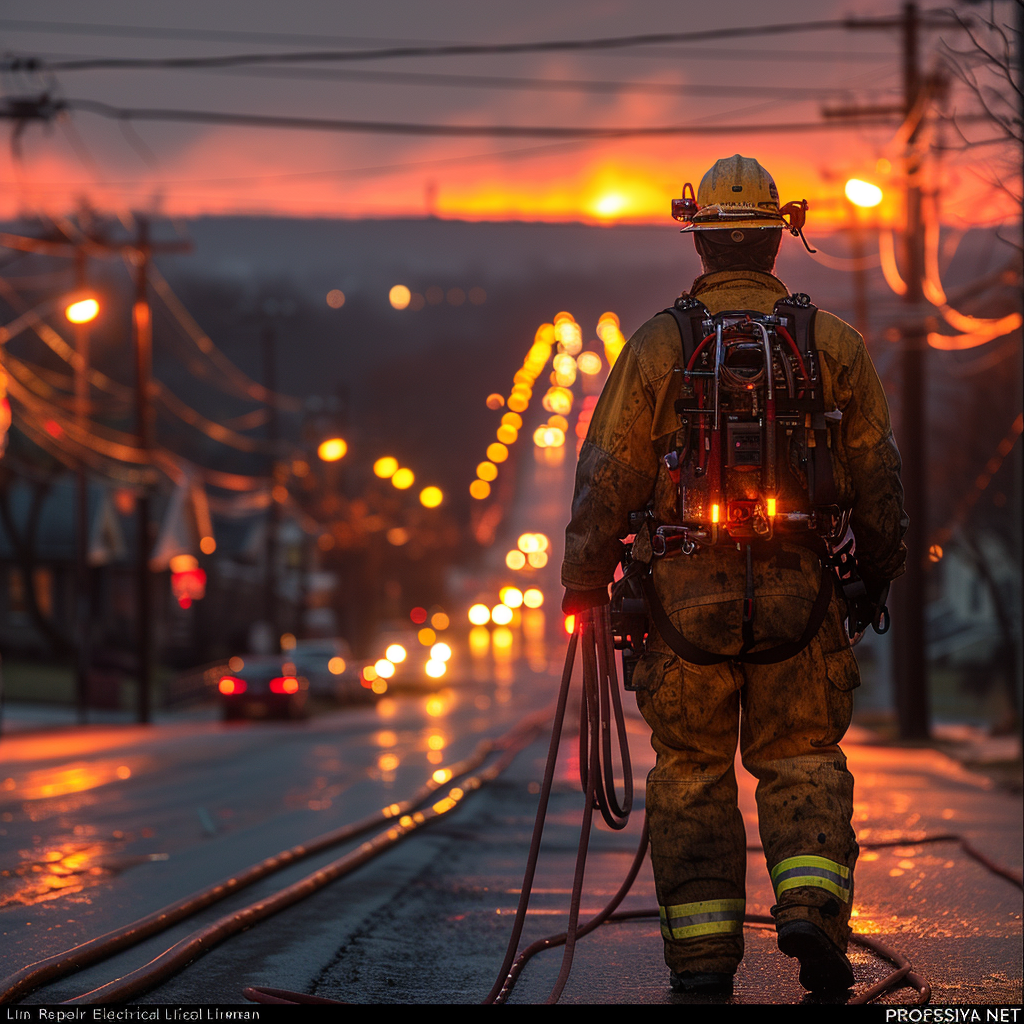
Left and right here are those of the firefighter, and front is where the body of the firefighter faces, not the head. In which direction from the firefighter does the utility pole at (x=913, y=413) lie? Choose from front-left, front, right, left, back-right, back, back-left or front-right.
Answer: front

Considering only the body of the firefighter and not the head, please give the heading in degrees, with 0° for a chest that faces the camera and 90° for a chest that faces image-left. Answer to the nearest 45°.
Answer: approximately 180°

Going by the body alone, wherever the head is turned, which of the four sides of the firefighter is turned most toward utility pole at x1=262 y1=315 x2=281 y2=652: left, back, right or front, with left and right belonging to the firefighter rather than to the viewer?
front

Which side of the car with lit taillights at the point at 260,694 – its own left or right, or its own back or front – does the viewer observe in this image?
back

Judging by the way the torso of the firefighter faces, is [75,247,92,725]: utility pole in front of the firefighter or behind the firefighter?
in front

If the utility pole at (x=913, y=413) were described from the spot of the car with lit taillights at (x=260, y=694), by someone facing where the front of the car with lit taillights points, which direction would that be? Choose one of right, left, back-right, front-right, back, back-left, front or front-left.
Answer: back-right

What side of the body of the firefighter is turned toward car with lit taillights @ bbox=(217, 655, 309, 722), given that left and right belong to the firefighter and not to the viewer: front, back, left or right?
front

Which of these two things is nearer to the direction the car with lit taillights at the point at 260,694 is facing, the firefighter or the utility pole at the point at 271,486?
the utility pole

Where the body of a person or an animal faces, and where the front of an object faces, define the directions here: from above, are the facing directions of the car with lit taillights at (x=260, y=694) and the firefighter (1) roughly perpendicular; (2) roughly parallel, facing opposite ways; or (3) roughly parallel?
roughly parallel

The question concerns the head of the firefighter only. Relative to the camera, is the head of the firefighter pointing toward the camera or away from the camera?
away from the camera

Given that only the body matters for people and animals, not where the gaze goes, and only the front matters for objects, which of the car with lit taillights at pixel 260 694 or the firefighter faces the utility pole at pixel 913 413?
the firefighter

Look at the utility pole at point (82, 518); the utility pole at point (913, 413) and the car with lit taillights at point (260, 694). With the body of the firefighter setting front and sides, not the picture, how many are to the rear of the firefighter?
0

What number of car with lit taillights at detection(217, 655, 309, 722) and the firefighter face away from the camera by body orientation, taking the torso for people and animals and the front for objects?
2

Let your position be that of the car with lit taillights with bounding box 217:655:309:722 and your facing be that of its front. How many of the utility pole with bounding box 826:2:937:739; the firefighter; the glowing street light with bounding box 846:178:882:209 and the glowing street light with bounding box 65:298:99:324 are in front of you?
0

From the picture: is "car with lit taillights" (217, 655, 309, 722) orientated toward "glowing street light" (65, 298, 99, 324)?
no

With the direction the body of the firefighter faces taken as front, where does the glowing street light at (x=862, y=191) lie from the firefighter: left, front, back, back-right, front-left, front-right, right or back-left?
front

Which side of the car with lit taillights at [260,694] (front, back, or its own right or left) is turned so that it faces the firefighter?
back

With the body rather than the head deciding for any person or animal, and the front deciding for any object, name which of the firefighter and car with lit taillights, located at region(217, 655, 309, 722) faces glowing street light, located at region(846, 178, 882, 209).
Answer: the firefighter
